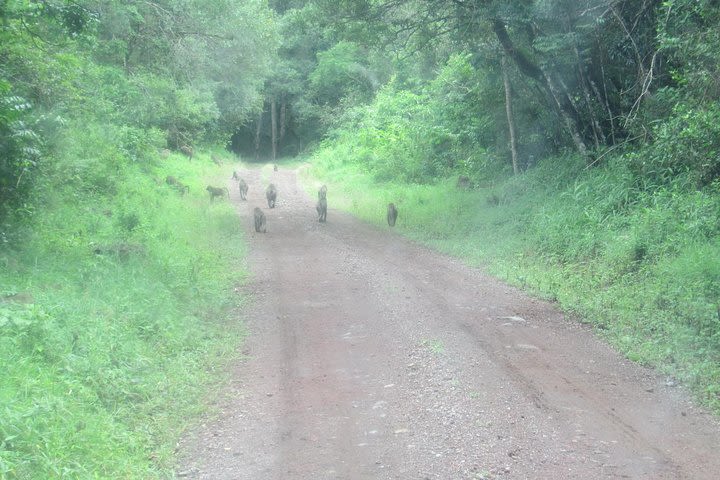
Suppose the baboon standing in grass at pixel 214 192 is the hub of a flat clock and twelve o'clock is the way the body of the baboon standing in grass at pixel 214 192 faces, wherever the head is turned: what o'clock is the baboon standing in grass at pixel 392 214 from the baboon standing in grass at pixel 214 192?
the baboon standing in grass at pixel 392 214 is roughly at 8 o'clock from the baboon standing in grass at pixel 214 192.

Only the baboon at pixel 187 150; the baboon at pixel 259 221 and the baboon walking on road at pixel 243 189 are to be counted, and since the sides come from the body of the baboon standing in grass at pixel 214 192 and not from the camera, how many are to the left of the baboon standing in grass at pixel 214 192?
1

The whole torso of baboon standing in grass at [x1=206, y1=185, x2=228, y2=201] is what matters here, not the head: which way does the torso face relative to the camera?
to the viewer's left

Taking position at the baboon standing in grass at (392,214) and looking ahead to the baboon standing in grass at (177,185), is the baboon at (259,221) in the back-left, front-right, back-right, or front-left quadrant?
front-left

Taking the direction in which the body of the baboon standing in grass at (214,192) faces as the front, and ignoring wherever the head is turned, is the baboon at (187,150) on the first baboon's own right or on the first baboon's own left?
on the first baboon's own right
